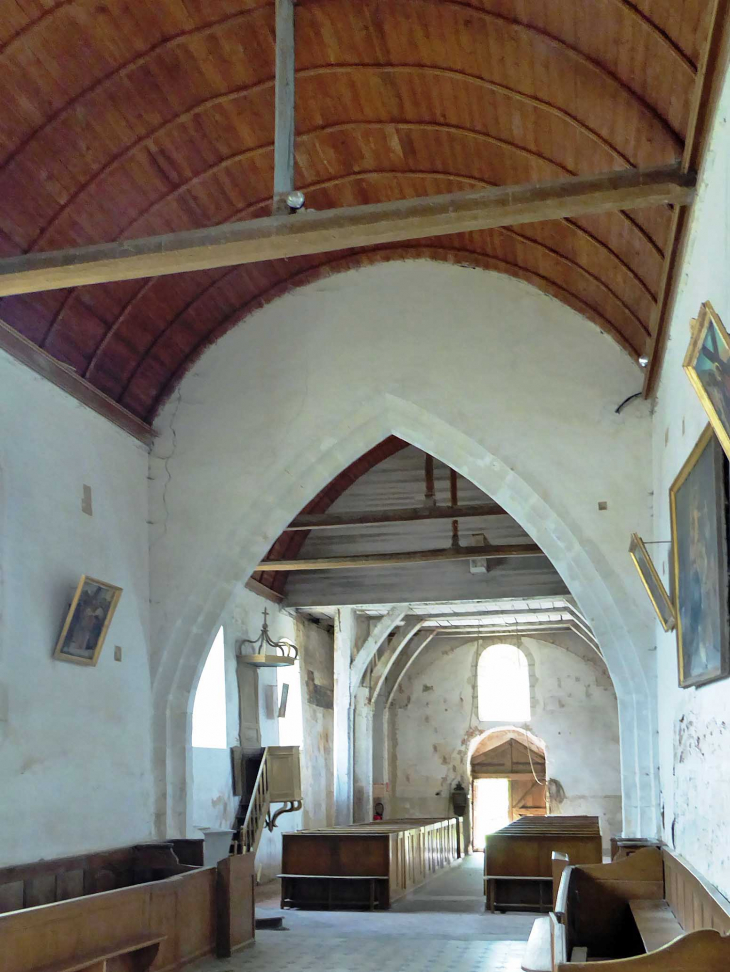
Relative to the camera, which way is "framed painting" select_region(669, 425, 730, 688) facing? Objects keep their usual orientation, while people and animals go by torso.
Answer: to the viewer's left

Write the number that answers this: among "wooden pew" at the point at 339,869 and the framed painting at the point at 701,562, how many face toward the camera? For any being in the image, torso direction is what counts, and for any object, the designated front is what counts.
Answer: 1

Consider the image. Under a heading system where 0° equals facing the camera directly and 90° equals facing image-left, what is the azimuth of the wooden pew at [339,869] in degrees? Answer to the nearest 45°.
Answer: approximately 0°

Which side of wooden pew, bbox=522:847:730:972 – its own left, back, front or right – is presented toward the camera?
left

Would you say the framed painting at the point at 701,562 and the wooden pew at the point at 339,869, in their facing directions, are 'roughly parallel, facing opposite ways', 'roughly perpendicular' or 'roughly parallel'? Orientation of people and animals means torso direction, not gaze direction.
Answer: roughly perpendicular

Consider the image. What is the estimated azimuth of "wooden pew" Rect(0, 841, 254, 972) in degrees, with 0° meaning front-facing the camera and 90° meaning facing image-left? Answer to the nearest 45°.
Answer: approximately 315°

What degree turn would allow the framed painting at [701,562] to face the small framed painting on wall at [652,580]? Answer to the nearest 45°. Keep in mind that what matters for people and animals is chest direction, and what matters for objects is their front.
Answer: approximately 90° to its right

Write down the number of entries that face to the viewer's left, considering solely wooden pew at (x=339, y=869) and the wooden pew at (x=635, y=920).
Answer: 1
